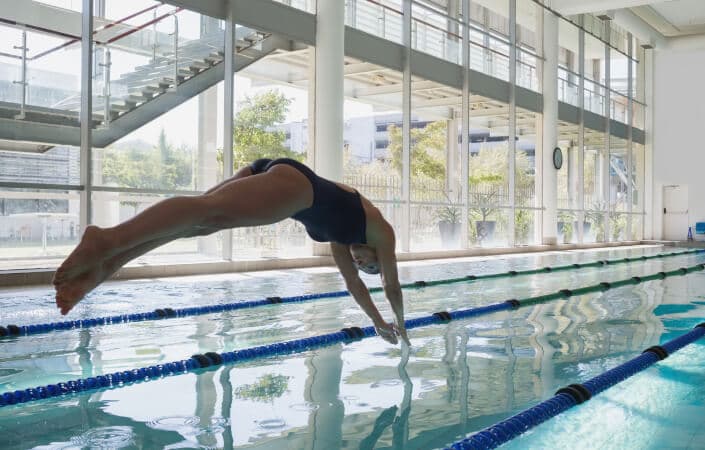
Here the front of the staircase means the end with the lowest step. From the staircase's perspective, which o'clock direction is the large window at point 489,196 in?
The large window is roughly at 5 o'clock from the staircase.

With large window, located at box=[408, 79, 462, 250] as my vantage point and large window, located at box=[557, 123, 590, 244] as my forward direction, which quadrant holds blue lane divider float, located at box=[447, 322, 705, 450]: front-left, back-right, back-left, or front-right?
back-right

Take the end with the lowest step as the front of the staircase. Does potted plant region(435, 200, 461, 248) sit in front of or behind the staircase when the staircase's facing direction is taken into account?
behind

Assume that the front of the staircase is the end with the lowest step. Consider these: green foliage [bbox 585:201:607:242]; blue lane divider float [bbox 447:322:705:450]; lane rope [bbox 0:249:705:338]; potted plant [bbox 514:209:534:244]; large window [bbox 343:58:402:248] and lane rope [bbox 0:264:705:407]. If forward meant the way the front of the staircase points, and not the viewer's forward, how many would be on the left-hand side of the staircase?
3

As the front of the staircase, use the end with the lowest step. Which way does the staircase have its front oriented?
to the viewer's left

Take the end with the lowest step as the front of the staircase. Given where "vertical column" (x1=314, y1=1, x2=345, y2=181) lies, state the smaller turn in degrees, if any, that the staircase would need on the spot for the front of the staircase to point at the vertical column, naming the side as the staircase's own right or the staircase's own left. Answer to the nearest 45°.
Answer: approximately 180°

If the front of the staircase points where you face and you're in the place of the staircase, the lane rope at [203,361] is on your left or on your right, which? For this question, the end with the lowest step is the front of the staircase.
on your left
